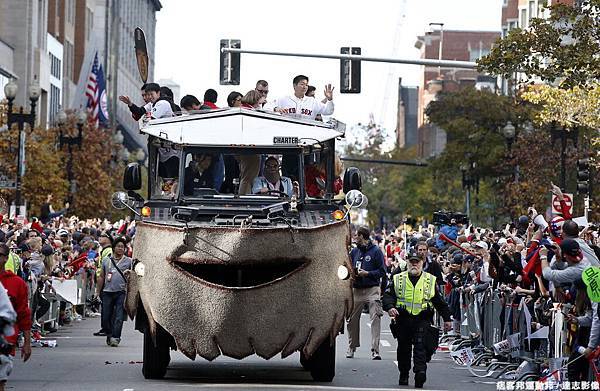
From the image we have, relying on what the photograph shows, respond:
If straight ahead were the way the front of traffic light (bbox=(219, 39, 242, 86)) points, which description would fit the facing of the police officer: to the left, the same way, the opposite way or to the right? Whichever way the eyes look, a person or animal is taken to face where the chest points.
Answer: the opposite way

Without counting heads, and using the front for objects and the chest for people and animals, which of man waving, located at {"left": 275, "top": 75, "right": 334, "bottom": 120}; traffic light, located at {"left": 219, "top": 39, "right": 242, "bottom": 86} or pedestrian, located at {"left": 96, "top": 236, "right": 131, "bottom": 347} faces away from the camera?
the traffic light

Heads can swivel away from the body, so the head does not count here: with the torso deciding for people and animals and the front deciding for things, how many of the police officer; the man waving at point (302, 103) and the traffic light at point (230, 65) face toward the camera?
2

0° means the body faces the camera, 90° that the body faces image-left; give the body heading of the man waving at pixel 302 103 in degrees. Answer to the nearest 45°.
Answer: approximately 0°

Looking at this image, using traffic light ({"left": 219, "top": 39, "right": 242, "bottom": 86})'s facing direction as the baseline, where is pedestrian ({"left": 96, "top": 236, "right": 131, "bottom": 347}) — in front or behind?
behind

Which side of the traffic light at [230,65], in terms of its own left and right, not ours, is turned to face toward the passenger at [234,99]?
back

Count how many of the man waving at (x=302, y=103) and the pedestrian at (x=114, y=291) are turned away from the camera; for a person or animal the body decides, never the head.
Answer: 0

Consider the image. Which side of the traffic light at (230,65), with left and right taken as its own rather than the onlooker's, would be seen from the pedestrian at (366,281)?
back

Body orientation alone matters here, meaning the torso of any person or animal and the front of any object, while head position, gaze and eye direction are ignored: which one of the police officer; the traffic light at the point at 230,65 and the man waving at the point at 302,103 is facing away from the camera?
the traffic light

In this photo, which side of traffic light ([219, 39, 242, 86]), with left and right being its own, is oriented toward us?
back
